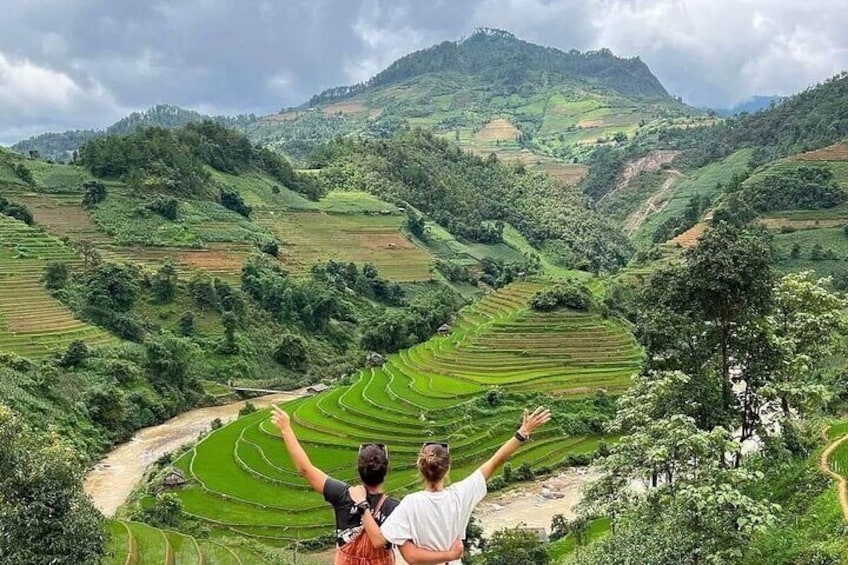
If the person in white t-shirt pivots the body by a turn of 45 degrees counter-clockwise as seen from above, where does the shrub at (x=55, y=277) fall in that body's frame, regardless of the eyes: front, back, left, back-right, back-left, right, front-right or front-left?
front

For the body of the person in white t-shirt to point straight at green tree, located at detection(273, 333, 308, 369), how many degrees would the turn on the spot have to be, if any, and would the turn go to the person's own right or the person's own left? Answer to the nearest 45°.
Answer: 0° — they already face it

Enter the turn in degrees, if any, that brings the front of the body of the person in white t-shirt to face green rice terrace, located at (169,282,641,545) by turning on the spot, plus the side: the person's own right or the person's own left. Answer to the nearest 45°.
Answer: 0° — they already face it

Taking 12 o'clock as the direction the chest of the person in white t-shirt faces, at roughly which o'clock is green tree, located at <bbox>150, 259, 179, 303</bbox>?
The green tree is roughly at 11 o'clock from the person in white t-shirt.

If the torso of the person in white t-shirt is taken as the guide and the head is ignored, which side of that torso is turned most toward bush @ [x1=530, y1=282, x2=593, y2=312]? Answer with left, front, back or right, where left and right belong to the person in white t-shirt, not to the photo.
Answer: front

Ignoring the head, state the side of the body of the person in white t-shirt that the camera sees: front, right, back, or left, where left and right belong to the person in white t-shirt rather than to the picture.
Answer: back

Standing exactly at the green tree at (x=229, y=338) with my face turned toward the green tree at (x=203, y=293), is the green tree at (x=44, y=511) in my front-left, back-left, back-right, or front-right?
back-left

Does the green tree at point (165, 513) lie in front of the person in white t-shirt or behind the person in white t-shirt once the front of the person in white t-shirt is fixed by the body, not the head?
in front

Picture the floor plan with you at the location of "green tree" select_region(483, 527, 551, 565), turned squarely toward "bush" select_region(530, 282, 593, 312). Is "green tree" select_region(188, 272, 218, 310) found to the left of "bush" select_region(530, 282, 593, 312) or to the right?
left

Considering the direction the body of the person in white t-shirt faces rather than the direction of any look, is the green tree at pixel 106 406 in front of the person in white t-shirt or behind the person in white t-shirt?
in front

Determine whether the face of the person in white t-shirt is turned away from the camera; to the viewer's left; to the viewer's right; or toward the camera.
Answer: away from the camera

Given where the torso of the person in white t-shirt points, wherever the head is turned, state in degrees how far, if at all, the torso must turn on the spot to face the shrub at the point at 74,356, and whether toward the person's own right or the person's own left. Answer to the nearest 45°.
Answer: approximately 45° to the person's own left

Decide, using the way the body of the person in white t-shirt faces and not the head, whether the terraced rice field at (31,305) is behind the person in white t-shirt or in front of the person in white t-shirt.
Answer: in front
